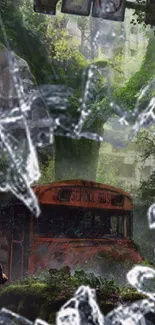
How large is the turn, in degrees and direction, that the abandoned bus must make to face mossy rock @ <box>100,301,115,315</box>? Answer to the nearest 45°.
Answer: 0° — it already faces it

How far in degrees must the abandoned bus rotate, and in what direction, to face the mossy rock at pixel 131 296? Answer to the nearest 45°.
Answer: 0° — it already faces it

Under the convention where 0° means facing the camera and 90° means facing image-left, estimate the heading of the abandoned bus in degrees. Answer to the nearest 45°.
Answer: approximately 315°
